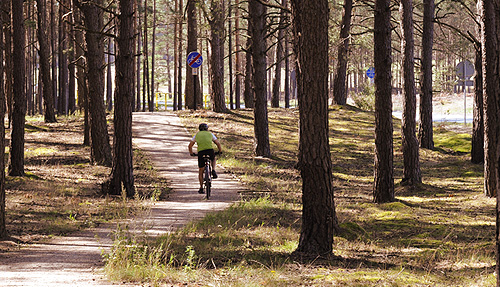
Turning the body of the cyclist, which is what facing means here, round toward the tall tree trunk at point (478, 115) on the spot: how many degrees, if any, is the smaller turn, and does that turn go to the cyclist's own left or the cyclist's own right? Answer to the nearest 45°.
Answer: approximately 45° to the cyclist's own right

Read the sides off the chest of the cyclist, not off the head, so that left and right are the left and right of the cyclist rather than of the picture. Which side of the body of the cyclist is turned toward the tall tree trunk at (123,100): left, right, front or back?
left

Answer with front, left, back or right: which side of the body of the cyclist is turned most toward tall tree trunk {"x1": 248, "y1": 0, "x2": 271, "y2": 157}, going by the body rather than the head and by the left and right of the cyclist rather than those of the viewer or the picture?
front

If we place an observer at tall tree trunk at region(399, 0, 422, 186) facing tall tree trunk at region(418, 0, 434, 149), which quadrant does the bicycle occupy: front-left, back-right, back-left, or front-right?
back-left

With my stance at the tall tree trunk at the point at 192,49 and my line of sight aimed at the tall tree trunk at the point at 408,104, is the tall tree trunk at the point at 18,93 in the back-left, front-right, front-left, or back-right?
front-right

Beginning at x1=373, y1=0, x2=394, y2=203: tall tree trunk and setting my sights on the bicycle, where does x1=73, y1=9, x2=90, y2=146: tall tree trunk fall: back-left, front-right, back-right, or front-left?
front-right

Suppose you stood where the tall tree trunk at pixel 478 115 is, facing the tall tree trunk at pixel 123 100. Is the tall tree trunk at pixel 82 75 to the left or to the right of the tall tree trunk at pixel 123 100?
right

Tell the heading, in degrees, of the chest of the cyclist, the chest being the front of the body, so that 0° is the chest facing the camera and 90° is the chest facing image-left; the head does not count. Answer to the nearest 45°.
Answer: approximately 180°

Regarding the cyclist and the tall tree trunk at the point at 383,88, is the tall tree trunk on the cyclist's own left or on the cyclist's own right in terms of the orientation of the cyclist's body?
on the cyclist's own right

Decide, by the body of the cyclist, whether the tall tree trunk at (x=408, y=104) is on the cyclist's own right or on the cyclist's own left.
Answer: on the cyclist's own right

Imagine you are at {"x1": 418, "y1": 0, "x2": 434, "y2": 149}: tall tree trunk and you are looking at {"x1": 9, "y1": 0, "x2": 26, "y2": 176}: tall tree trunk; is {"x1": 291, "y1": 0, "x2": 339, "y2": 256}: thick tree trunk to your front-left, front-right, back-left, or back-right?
front-left

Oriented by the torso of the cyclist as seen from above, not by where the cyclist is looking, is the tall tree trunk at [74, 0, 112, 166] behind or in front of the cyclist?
in front
